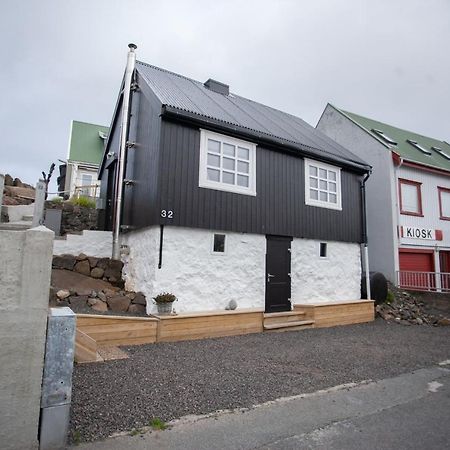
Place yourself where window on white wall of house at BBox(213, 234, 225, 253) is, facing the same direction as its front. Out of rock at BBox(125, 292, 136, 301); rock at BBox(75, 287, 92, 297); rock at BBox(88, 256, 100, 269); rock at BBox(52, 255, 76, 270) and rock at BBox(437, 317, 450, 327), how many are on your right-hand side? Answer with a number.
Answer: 4

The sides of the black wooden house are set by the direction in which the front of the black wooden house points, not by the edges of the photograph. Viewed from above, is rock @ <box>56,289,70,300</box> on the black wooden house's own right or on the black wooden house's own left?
on the black wooden house's own right

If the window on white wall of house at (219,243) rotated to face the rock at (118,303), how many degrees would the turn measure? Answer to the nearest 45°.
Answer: approximately 90° to its right

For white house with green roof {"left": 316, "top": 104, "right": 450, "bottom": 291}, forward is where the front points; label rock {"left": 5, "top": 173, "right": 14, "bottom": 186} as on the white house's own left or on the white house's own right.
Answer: on the white house's own right

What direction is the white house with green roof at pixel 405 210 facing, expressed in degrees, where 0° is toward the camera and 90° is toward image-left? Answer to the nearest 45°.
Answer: approximately 315°

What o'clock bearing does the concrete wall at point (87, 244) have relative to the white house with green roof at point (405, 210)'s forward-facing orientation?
The concrete wall is roughly at 3 o'clock from the white house with green roof.

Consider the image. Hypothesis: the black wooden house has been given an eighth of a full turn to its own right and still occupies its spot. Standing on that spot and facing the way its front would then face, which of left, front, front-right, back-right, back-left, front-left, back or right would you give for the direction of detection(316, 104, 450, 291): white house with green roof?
back-left

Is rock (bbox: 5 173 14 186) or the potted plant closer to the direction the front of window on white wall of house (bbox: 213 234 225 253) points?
the potted plant

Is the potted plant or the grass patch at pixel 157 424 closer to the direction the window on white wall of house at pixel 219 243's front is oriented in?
the grass patch

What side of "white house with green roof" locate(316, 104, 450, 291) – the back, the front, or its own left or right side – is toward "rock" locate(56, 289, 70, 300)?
right

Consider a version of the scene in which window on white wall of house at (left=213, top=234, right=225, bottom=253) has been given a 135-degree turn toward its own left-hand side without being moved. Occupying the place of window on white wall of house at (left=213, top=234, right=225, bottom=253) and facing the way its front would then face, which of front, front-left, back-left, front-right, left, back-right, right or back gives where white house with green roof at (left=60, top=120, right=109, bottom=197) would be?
left

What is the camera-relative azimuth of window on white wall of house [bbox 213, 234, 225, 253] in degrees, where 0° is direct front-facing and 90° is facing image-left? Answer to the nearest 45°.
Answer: approximately 0°

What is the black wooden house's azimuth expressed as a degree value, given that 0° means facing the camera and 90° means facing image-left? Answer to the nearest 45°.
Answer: approximately 315°

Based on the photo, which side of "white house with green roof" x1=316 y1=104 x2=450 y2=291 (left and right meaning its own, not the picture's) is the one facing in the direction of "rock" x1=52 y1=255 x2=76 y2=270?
right
